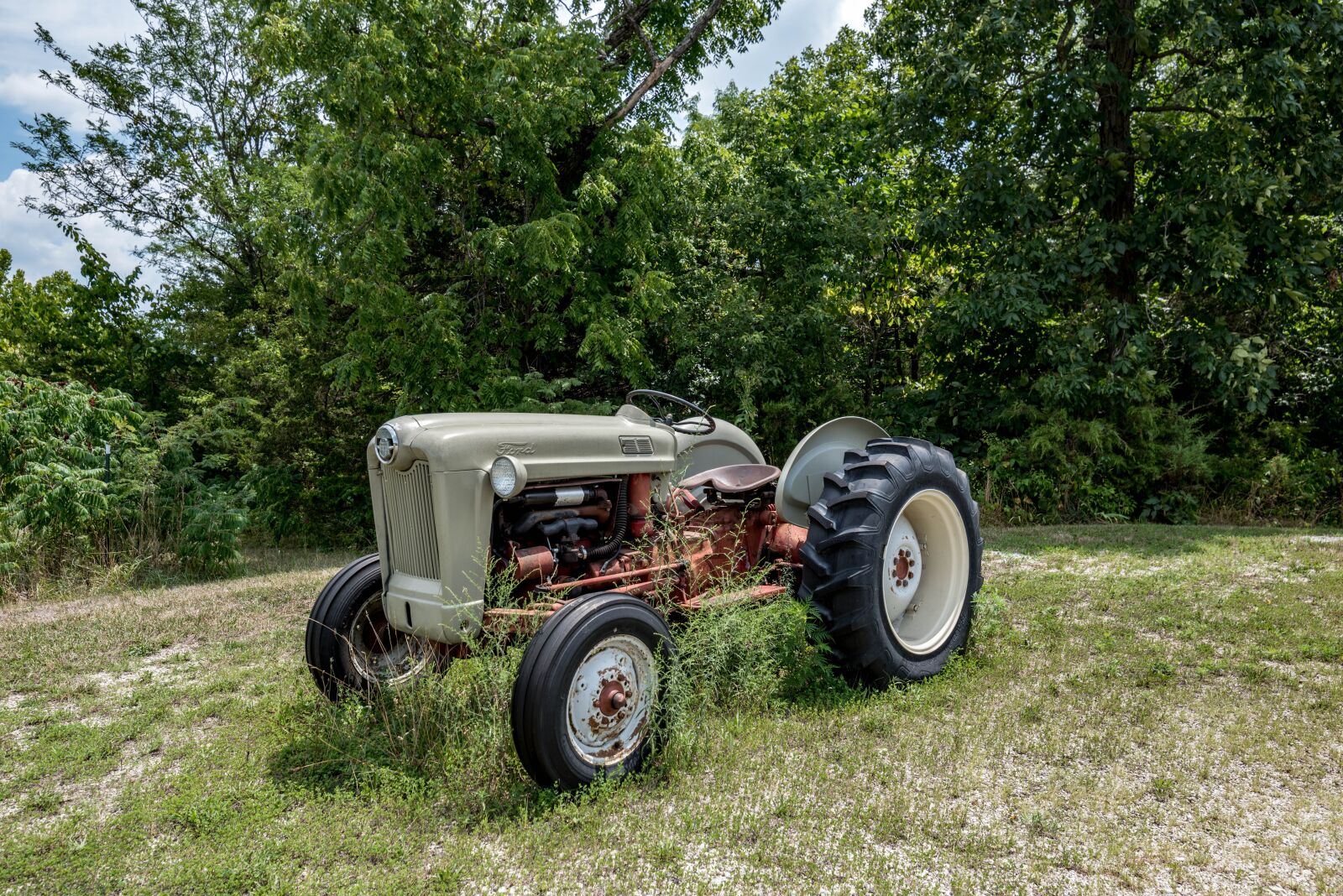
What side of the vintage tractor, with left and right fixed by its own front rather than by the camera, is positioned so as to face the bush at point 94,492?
right

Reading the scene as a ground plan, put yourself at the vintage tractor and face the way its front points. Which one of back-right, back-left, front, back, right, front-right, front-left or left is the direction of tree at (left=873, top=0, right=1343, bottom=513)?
back

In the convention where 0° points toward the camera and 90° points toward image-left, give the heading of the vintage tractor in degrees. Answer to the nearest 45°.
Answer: approximately 45°
